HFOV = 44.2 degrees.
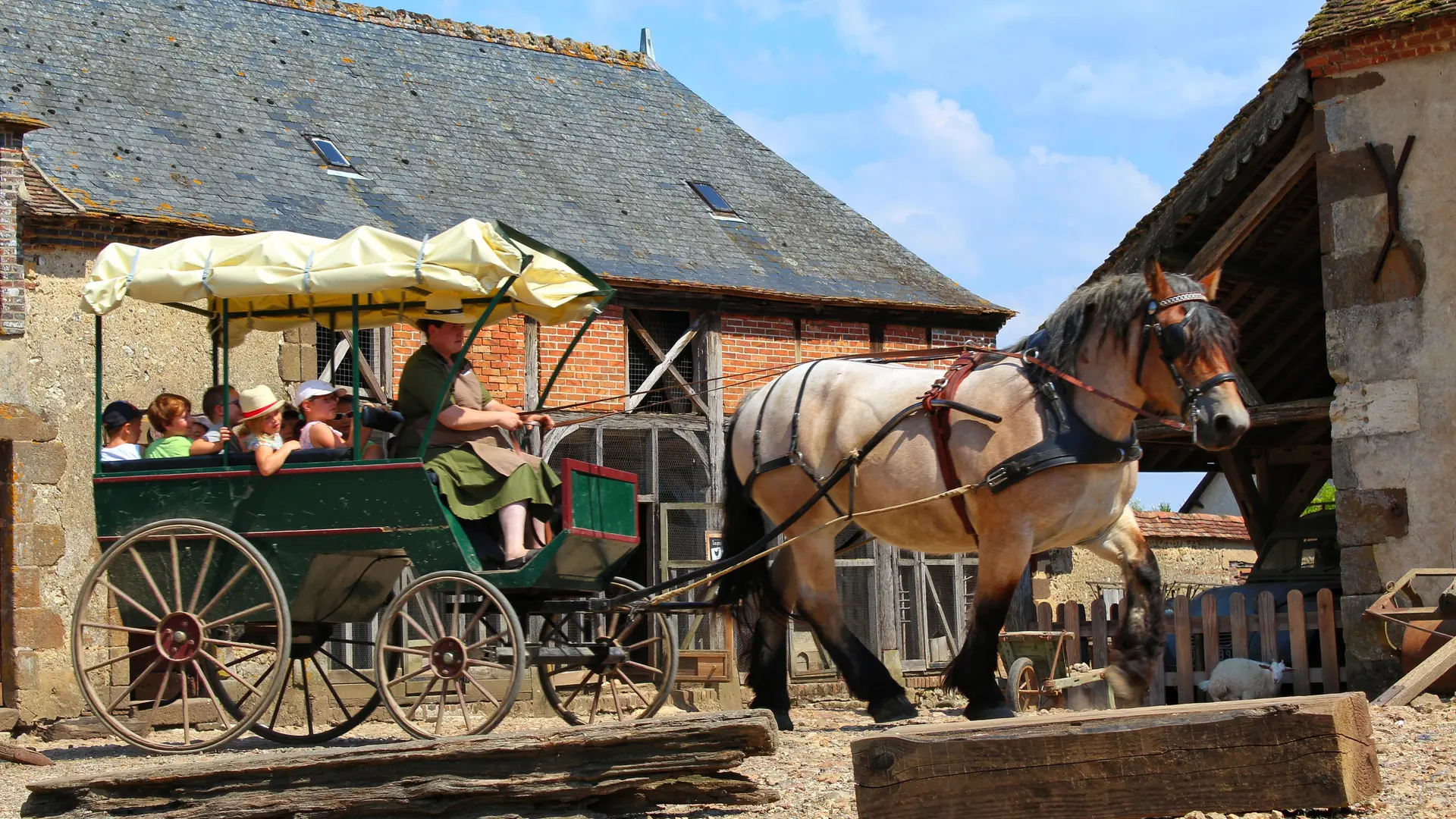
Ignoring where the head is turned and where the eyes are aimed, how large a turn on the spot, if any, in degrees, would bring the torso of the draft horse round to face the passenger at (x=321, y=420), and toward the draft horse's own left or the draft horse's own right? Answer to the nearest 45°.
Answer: approximately 180°

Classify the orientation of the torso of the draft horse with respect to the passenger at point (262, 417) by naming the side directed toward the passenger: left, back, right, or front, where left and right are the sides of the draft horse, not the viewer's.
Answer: back

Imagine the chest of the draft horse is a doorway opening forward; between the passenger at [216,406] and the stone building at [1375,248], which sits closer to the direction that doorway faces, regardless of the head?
the stone building

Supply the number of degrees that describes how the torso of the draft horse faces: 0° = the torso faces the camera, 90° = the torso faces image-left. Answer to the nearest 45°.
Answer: approximately 270°

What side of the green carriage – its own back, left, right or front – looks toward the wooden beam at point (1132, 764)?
front

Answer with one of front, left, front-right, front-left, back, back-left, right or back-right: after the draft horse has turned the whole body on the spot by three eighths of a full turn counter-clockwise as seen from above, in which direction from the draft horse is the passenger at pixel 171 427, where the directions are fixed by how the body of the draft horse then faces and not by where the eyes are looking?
front-left

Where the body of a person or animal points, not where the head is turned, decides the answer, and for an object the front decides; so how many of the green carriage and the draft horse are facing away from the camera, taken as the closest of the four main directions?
0

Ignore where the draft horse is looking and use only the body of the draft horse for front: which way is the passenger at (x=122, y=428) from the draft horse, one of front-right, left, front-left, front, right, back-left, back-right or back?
back

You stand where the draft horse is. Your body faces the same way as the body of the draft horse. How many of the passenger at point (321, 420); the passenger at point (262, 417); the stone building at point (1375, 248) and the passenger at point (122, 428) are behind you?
3

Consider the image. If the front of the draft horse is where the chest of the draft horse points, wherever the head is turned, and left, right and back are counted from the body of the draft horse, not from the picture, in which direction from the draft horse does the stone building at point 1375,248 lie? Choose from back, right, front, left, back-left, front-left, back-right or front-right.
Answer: front-left

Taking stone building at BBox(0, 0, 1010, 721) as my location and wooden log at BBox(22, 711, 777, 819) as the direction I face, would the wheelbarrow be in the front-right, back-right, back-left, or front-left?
front-left

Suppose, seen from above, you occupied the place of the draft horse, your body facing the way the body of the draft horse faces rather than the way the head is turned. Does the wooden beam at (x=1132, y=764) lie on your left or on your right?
on your right

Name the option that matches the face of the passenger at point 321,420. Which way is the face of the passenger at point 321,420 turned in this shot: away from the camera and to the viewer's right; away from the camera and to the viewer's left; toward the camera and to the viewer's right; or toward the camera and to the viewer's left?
toward the camera and to the viewer's right

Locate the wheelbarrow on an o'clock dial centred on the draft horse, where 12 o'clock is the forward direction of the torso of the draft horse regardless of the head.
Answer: The wheelbarrow is roughly at 9 o'clock from the draft horse.

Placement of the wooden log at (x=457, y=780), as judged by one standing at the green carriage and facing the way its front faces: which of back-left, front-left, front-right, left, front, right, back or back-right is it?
front-right

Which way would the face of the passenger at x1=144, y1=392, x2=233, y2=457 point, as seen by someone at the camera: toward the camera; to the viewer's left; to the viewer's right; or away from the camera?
to the viewer's right

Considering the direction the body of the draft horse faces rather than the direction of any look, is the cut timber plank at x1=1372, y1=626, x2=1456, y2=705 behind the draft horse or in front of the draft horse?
in front

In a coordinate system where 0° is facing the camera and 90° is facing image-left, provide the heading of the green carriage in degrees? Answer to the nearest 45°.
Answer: approximately 315°
